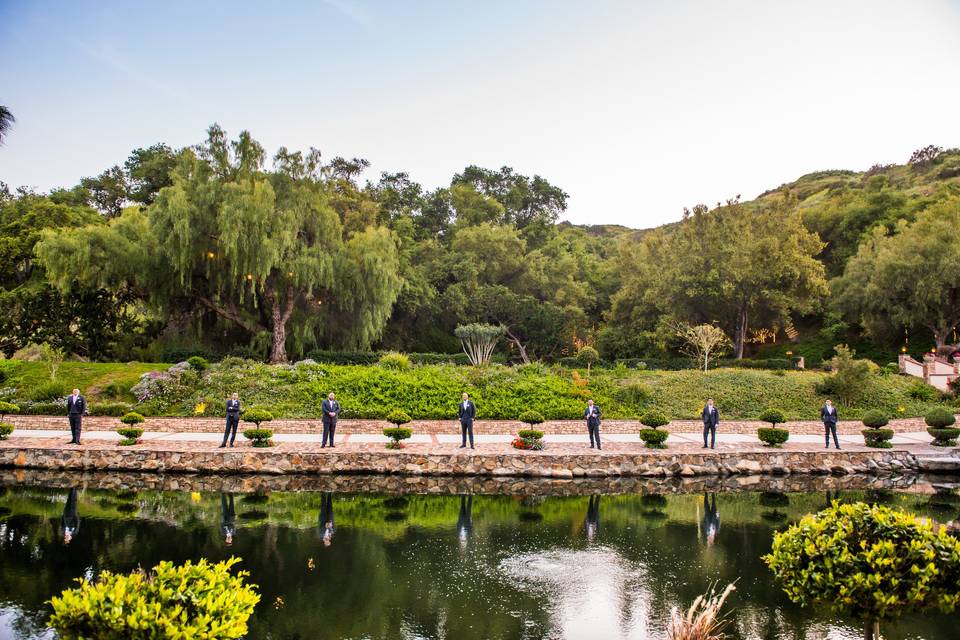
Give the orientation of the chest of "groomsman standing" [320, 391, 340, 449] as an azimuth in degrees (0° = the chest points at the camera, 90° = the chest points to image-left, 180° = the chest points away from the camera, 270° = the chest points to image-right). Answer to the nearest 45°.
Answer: approximately 0°

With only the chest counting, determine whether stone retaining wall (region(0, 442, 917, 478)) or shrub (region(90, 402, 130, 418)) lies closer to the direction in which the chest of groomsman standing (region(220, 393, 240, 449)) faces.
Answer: the stone retaining wall

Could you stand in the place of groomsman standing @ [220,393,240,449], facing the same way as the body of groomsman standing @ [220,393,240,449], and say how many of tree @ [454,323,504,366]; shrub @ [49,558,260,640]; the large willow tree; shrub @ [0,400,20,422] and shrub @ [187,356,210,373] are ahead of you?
1

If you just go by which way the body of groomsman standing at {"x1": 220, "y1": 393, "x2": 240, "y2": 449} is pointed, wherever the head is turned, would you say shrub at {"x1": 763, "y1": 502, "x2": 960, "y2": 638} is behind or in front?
in front

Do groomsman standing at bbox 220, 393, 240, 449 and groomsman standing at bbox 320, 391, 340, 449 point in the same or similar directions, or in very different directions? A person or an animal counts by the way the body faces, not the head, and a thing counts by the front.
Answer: same or similar directions

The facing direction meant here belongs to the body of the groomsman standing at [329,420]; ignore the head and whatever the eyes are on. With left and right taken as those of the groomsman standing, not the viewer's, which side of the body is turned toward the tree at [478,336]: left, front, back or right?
back

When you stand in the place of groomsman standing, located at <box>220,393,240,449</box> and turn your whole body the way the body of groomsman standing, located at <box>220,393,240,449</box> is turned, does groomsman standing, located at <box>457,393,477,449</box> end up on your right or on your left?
on your left

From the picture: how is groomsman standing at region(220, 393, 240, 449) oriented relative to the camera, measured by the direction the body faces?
toward the camera

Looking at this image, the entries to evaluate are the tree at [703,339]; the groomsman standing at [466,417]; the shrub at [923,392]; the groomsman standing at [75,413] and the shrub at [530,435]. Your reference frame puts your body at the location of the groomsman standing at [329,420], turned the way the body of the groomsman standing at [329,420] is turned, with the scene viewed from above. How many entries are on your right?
1

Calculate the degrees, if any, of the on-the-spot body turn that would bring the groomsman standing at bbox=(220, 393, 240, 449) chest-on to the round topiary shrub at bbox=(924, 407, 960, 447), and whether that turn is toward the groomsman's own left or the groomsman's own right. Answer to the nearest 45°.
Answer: approximately 90° to the groomsman's own left

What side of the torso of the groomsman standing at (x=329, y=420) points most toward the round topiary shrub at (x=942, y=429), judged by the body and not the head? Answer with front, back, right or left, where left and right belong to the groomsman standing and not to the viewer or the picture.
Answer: left

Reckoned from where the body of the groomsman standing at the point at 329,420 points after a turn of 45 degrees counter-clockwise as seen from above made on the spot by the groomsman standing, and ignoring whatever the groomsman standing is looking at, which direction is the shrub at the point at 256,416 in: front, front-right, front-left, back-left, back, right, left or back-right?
back

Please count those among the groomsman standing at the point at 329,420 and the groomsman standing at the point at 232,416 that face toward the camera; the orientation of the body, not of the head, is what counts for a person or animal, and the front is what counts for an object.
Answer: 2

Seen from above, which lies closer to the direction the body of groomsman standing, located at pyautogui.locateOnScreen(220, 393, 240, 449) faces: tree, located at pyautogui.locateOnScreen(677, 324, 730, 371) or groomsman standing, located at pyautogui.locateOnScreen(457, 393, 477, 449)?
the groomsman standing

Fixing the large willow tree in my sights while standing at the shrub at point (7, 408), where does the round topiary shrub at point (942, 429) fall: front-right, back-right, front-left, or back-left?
front-right
